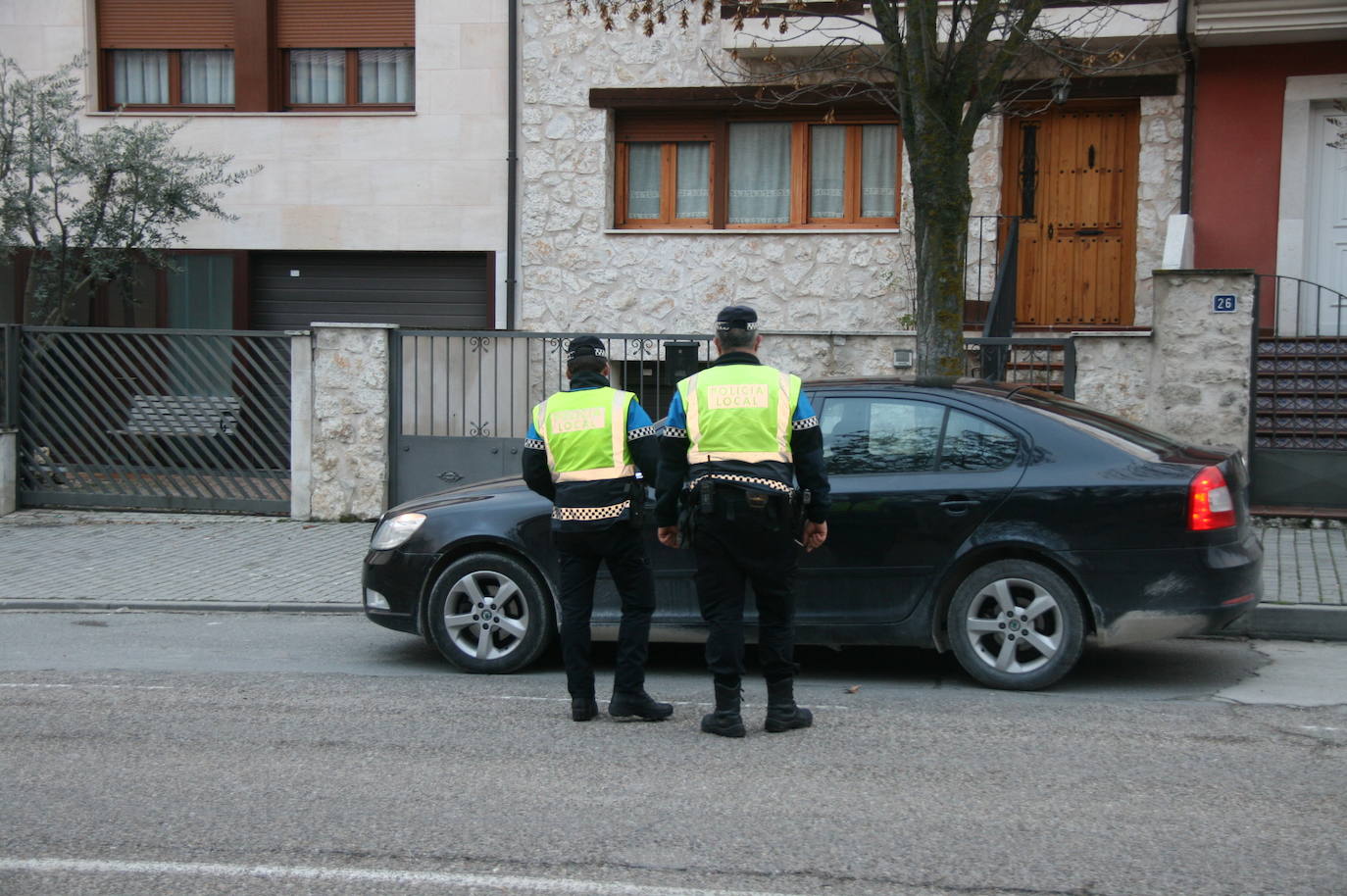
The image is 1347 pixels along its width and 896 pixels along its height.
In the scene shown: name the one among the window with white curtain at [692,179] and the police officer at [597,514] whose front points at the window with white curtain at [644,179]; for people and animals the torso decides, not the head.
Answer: the police officer

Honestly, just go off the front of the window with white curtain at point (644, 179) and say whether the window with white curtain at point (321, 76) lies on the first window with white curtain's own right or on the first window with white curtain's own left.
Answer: on the first window with white curtain's own right

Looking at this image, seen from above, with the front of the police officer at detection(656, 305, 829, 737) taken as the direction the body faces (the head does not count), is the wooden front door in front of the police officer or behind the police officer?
in front

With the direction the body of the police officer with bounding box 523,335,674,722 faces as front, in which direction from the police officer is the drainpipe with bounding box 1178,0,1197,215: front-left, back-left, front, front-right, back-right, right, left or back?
front-right

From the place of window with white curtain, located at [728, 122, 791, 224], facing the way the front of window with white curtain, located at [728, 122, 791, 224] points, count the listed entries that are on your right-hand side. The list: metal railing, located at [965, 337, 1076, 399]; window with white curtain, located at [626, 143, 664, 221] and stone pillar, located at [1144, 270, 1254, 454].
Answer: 1

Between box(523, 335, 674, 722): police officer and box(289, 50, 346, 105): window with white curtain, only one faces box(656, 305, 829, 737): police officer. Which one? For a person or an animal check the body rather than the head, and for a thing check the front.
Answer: the window with white curtain

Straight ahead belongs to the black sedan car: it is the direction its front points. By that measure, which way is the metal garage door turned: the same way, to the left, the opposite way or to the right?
to the left

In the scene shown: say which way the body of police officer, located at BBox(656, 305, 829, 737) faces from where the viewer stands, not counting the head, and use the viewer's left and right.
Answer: facing away from the viewer

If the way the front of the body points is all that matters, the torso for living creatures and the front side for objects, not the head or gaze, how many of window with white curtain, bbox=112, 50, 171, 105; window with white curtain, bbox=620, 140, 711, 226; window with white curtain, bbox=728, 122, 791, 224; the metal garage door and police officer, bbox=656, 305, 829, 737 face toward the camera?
4

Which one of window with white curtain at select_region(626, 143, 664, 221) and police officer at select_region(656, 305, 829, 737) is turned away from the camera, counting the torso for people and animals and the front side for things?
the police officer

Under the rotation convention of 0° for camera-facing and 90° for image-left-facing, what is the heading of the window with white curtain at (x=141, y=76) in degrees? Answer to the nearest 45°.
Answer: approximately 0°

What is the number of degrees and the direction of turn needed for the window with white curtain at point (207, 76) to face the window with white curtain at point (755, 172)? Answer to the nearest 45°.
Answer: approximately 45° to its left

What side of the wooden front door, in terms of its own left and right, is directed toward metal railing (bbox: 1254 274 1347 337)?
left

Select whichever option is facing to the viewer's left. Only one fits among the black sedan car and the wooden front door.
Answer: the black sedan car

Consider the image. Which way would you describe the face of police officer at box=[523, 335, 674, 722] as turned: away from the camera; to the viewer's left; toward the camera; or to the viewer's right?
away from the camera
